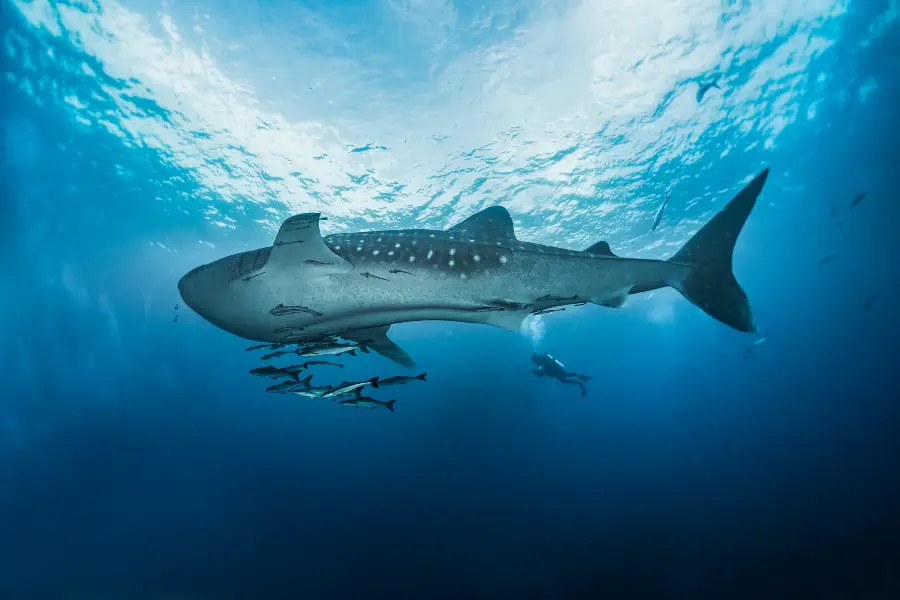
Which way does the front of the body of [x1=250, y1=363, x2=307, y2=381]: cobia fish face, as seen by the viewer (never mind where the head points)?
to the viewer's left

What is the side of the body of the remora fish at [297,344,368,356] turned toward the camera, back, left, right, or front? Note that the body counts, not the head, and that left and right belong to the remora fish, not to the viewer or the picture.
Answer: left

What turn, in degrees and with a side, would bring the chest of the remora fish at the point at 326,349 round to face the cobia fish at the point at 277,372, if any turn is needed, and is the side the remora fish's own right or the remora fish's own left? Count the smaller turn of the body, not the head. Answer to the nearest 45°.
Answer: approximately 45° to the remora fish's own right

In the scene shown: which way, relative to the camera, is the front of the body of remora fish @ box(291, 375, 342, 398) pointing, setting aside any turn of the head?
to the viewer's left

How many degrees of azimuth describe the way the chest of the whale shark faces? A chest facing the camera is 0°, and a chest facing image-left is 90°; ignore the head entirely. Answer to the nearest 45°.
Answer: approximately 90°
